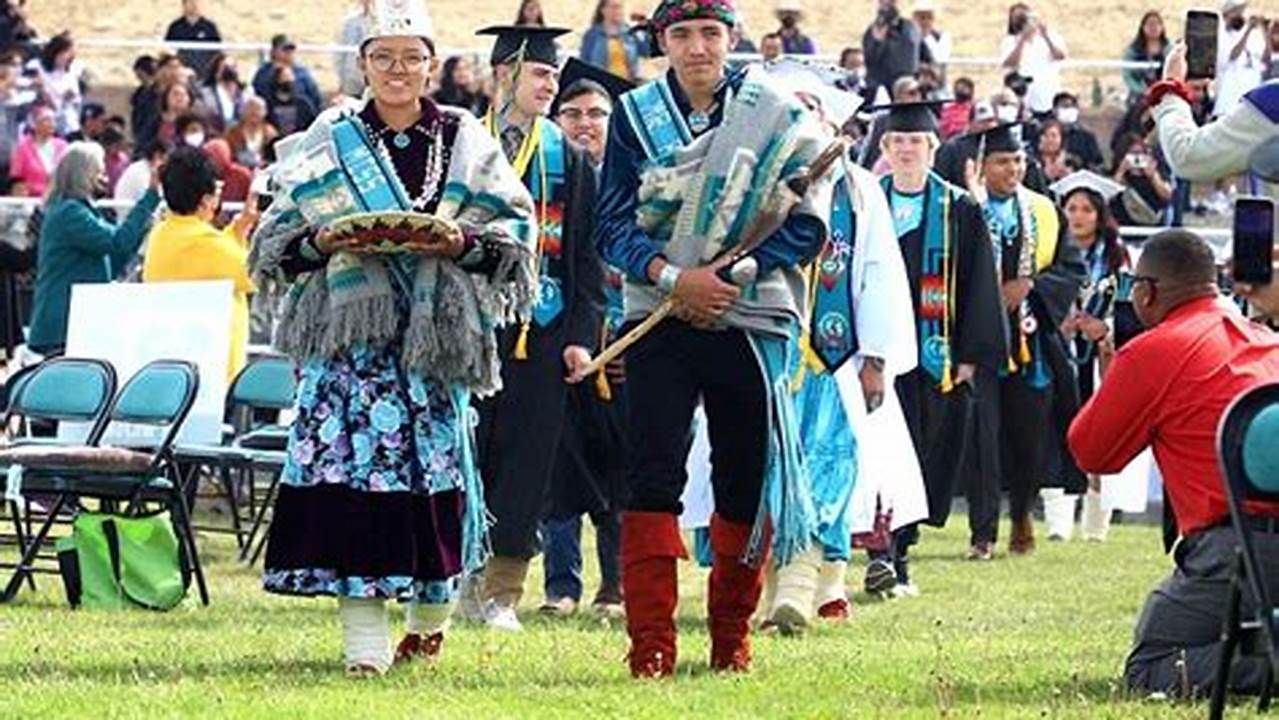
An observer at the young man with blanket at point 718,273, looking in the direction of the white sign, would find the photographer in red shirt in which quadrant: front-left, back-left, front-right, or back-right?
back-right

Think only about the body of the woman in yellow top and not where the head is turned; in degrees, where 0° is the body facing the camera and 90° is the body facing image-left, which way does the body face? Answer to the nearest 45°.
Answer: approximately 225°

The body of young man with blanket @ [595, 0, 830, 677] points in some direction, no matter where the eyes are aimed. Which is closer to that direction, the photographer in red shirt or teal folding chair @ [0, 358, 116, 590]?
the photographer in red shirt

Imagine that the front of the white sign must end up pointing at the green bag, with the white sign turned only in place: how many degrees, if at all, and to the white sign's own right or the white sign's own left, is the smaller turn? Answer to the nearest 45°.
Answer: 0° — it already faces it

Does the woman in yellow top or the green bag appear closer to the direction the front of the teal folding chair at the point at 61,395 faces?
the green bag

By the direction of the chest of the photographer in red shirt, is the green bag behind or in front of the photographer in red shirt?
in front

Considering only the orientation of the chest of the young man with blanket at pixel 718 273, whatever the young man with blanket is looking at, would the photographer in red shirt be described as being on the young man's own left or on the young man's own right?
on the young man's own left

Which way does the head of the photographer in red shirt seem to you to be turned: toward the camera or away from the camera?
away from the camera

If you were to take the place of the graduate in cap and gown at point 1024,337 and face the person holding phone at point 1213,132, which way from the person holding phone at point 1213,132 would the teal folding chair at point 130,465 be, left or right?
right
